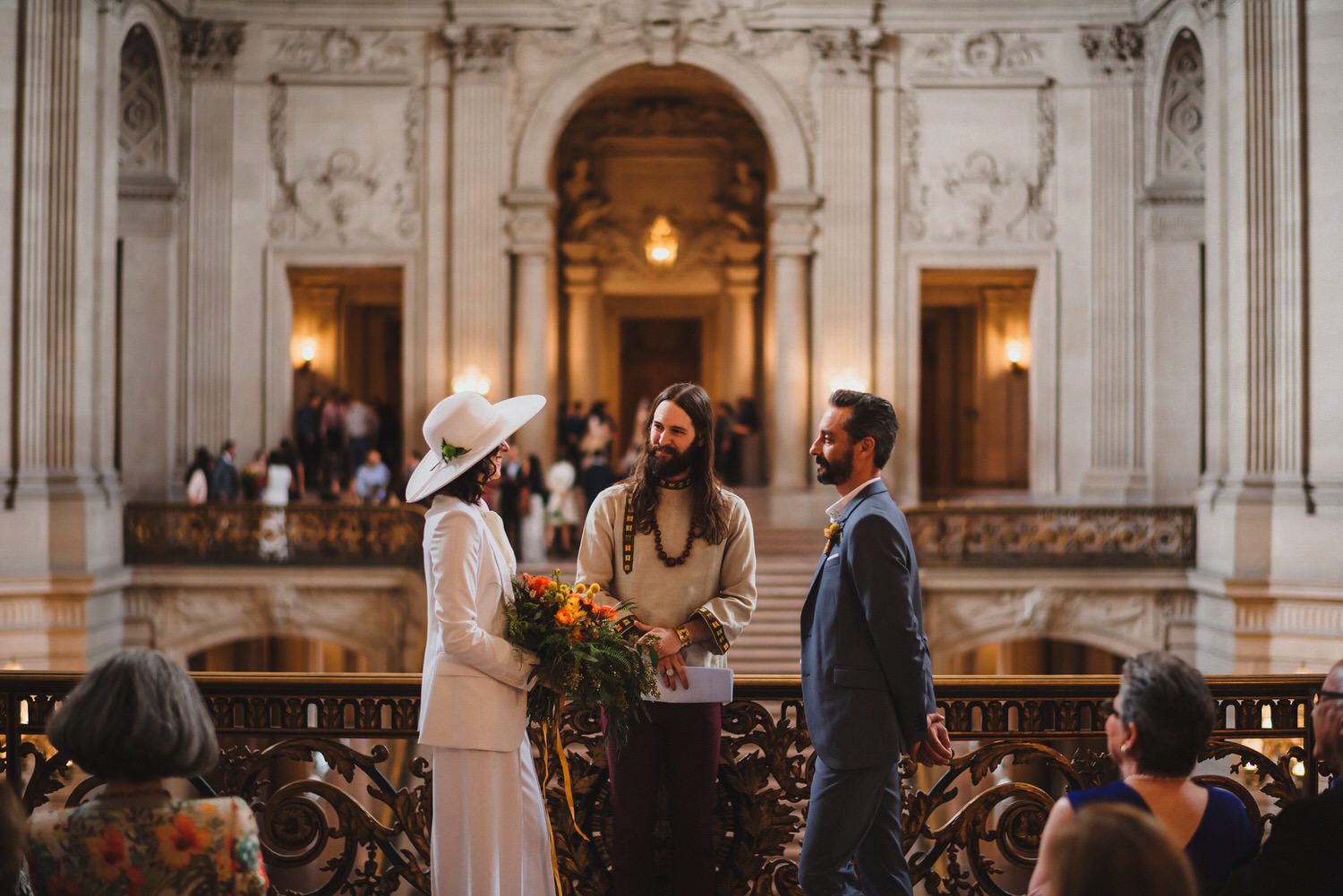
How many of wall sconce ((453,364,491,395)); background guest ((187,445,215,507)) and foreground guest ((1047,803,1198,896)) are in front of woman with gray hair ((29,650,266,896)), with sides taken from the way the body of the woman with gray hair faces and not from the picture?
2

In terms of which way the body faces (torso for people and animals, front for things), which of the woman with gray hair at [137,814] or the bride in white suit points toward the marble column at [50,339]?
the woman with gray hair

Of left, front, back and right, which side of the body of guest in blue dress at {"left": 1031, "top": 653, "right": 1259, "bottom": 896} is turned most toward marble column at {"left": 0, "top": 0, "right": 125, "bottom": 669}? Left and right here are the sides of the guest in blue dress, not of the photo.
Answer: front

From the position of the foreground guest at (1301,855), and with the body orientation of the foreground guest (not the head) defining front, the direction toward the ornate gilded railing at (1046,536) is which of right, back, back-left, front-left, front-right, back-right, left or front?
front-right

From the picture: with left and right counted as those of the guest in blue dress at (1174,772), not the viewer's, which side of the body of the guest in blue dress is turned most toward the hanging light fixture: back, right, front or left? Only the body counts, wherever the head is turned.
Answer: front

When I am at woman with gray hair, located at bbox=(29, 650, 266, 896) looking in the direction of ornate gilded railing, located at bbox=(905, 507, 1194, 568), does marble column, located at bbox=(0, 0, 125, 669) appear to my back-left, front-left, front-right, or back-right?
front-left

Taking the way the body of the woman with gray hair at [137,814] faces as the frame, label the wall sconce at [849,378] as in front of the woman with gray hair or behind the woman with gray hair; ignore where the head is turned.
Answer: in front

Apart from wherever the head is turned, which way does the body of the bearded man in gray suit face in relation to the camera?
to the viewer's left

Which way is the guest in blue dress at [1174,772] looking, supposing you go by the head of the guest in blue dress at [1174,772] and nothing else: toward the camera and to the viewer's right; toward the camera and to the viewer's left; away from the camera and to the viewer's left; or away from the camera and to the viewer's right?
away from the camera and to the viewer's left

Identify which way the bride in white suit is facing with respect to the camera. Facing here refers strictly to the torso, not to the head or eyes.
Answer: to the viewer's right

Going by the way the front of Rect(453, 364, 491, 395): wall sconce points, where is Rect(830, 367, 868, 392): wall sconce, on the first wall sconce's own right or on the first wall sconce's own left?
on the first wall sconce's own left

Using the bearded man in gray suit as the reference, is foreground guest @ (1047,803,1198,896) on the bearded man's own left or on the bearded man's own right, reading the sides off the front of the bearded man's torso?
on the bearded man's own left

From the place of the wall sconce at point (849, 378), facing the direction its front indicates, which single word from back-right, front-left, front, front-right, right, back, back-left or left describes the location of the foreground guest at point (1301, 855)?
front

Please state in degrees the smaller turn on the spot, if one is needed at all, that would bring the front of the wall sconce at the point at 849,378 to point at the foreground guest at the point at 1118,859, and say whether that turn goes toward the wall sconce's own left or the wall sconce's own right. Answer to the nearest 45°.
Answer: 0° — it already faces them

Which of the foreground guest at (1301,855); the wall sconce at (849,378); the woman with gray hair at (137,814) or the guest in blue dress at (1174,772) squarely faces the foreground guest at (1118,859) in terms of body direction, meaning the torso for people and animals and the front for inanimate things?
the wall sconce

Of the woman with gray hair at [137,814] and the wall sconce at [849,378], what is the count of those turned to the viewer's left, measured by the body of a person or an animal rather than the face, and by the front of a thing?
0

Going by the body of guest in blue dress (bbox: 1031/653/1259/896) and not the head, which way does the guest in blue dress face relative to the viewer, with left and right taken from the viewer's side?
facing away from the viewer and to the left of the viewer

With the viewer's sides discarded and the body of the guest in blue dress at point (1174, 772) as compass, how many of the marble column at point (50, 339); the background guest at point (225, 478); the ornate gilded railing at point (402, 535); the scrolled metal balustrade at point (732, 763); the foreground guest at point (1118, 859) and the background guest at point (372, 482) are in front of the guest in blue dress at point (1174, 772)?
5

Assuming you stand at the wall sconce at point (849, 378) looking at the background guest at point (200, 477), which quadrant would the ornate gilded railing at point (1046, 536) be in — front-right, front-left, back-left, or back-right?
back-left

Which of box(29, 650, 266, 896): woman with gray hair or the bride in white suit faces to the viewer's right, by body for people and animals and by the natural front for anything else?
the bride in white suit

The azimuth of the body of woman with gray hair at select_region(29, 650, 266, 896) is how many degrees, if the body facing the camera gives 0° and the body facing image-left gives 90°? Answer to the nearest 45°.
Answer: approximately 180°
